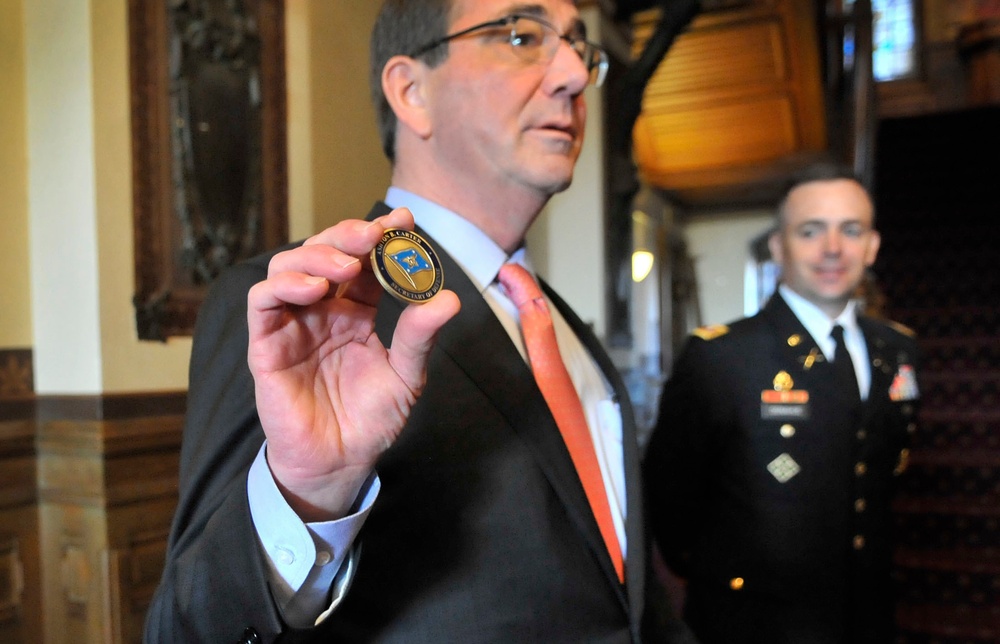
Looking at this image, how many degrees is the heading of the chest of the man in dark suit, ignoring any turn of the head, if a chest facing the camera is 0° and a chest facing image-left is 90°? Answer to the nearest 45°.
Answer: approximately 315°

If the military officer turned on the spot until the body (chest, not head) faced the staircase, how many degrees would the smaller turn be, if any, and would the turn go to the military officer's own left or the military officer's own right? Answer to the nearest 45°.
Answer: approximately 135° to the military officer's own left

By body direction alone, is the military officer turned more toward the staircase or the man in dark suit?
the man in dark suit

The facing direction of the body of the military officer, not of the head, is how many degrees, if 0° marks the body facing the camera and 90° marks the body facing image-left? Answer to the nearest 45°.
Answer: approximately 315°

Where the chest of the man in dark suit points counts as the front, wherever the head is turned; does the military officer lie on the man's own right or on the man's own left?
on the man's own left

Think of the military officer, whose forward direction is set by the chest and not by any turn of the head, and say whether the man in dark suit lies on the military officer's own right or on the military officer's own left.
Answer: on the military officer's own right
